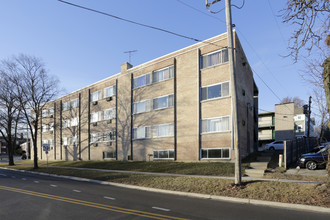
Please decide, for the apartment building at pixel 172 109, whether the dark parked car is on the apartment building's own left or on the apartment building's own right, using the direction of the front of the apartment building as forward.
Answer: on the apartment building's own left

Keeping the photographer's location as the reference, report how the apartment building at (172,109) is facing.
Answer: facing the viewer and to the left of the viewer
